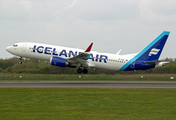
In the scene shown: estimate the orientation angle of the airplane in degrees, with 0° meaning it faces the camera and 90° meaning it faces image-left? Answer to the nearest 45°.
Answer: approximately 90°
